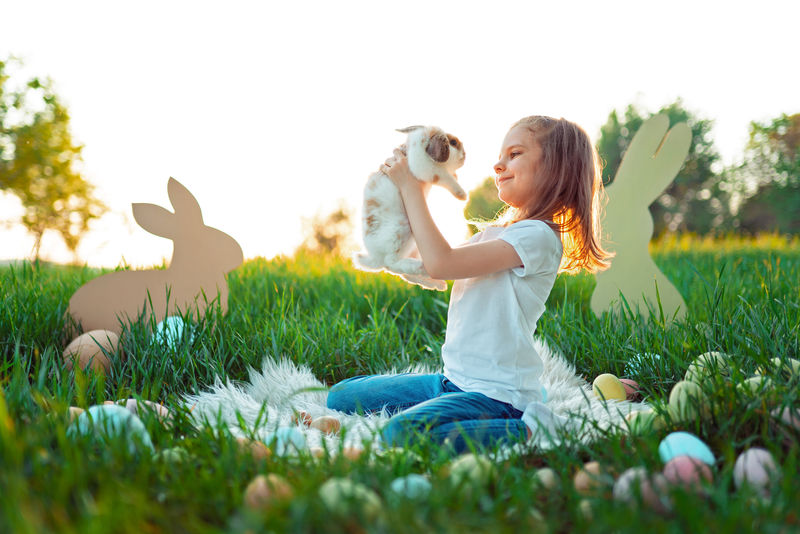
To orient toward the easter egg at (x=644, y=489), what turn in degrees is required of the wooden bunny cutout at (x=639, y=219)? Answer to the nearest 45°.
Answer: approximately 90° to its left

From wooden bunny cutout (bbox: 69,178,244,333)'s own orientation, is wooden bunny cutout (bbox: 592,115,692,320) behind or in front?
in front

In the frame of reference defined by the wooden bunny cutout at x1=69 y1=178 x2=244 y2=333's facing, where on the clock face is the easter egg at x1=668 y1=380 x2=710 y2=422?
The easter egg is roughly at 2 o'clock from the wooden bunny cutout.

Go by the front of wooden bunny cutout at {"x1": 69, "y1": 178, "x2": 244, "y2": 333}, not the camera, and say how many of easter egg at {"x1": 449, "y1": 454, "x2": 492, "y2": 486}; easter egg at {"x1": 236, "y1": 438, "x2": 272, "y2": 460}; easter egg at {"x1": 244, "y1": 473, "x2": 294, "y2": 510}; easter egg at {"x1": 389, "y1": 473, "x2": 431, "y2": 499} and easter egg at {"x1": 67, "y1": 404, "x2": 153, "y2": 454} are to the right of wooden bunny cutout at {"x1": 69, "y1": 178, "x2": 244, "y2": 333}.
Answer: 5

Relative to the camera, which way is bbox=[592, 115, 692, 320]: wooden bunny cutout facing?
to the viewer's left

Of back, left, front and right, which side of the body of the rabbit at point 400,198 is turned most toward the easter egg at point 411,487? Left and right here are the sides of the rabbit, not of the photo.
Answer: right

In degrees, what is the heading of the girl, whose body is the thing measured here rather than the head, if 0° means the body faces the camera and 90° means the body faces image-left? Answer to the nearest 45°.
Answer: approximately 90°

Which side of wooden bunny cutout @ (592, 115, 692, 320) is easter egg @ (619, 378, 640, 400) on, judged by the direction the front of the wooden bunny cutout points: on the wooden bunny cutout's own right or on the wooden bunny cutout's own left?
on the wooden bunny cutout's own left

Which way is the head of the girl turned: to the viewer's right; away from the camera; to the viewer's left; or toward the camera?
to the viewer's left

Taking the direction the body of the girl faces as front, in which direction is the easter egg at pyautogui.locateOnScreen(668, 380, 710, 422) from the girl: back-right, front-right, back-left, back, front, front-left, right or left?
back-left

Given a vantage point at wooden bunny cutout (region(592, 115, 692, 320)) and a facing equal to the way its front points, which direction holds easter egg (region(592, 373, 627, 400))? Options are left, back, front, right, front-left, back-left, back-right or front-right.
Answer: left

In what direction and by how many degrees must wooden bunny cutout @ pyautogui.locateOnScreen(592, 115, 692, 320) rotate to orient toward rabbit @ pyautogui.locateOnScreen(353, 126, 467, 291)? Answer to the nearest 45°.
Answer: approximately 90° to its left

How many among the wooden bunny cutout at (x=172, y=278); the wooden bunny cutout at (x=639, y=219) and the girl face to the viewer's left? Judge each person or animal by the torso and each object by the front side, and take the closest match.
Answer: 2

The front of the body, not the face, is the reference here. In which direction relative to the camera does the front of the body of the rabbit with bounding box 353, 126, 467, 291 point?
to the viewer's right

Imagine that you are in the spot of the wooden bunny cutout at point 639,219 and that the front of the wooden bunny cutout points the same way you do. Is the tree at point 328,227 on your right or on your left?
on your right
